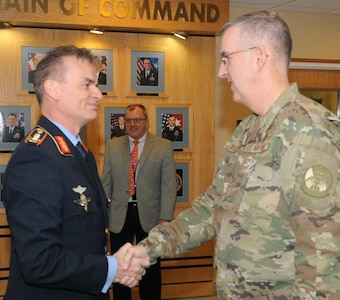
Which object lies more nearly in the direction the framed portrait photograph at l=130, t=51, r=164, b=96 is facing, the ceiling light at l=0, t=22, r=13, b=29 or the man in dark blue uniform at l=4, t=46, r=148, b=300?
the man in dark blue uniform

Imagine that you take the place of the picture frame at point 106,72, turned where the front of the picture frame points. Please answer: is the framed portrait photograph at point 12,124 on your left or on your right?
on your right

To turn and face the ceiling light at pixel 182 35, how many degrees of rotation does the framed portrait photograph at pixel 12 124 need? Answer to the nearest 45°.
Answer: approximately 90° to its left

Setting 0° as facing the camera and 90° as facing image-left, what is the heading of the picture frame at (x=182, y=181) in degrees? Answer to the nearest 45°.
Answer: approximately 0°

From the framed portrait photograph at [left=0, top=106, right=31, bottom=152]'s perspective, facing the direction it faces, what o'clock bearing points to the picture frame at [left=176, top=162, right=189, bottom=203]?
The picture frame is roughly at 9 o'clock from the framed portrait photograph.

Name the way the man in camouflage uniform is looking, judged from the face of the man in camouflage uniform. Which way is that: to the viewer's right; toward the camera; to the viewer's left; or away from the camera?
to the viewer's left

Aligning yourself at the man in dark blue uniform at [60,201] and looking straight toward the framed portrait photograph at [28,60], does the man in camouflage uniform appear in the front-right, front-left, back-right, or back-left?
back-right

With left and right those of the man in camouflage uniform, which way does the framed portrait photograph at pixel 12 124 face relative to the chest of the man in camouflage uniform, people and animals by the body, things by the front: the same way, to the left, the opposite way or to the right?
to the left

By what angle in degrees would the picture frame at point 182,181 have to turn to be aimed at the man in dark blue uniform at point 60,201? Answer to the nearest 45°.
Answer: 0° — it already faces them

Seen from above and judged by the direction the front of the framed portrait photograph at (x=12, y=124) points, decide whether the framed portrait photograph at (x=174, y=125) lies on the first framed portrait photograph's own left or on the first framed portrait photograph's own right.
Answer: on the first framed portrait photograph's own left
